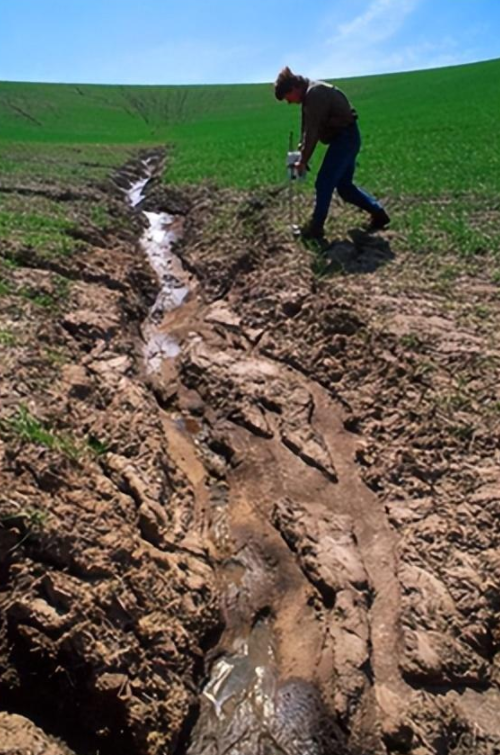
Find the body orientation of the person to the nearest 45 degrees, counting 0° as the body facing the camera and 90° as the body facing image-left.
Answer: approximately 90°
